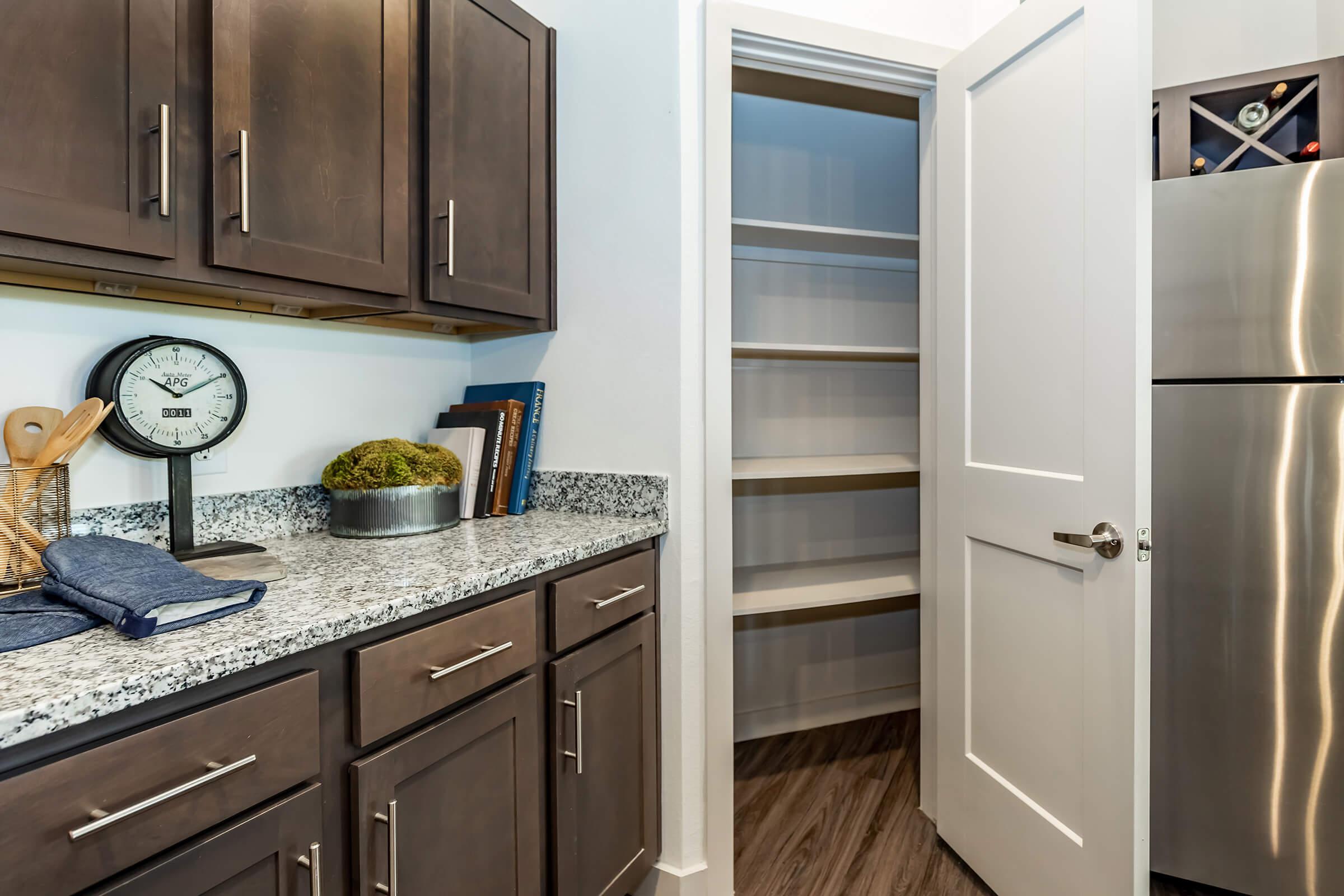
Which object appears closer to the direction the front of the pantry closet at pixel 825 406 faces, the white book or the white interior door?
the white interior door

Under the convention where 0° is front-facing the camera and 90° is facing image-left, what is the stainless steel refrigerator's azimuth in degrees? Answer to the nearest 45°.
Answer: approximately 45°

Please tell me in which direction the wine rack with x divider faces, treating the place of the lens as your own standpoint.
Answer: facing the viewer and to the left of the viewer

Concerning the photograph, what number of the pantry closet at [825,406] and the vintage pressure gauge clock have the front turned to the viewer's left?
0

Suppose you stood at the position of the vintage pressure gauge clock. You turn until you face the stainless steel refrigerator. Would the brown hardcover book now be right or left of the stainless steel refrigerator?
left

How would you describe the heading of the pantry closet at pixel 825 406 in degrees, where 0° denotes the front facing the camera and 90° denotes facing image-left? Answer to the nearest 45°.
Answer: approximately 315°
